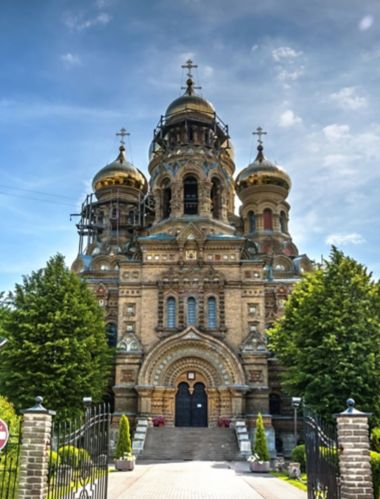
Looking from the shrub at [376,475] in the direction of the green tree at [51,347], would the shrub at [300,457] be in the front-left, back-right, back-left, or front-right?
front-right

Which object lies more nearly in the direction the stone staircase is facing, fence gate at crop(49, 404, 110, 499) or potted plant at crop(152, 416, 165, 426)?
the fence gate

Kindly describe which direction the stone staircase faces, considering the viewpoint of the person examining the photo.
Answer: facing the viewer

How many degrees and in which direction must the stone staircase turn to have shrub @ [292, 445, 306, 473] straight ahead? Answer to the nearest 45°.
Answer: approximately 45° to its left

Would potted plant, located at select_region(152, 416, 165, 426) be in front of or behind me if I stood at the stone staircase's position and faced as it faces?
behind

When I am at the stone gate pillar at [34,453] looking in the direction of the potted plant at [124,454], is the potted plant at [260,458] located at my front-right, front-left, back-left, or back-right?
front-right

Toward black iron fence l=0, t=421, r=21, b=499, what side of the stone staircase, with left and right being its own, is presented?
front

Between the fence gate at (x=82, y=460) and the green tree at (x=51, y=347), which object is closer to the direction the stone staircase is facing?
the fence gate

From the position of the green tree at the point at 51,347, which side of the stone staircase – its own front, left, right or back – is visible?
right

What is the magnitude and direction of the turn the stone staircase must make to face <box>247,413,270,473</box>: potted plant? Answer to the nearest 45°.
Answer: approximately 45° to its left

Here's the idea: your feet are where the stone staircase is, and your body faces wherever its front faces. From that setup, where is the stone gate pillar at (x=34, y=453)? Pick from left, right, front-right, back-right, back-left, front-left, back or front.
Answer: front

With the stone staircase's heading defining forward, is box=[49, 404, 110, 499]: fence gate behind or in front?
in front

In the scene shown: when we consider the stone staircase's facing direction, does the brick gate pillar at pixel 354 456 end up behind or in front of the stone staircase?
in front

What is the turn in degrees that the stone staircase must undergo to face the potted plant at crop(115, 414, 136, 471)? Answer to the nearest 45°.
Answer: approximately 45° to its right
